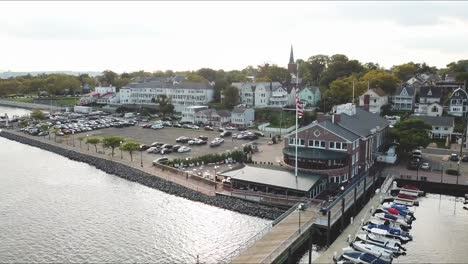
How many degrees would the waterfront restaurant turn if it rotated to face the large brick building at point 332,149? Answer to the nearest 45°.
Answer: approximately 135° to its left

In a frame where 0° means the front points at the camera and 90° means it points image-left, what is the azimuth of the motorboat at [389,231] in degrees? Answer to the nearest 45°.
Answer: approximately 90°

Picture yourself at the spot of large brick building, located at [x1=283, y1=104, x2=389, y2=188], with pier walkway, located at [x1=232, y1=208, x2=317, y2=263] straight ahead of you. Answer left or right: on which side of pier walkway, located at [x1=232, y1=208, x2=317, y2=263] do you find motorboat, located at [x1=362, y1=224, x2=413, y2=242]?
left

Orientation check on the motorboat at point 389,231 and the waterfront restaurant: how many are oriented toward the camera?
1

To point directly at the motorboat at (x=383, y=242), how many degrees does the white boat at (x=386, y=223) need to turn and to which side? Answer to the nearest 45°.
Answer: approximately 90° to its left

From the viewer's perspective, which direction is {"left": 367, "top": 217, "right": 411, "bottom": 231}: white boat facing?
to the viewer's left

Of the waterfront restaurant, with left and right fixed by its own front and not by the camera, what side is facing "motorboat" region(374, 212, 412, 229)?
left

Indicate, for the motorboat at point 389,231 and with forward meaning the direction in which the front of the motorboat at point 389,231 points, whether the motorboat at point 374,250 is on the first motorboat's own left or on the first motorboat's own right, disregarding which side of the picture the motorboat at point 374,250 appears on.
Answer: on the first motorboat's own left

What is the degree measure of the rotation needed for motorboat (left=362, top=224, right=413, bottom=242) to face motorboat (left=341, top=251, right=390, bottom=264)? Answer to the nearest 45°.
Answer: approximately 90° to its left

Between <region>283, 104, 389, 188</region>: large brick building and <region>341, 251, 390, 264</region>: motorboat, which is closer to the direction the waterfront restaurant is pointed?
the motorboat

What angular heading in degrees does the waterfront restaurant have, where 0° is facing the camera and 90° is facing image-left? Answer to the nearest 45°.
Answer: approximately 0°

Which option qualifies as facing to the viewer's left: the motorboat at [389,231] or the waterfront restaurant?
the motorboat

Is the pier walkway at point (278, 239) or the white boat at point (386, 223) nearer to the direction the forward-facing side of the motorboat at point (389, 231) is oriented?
the pier walkway
